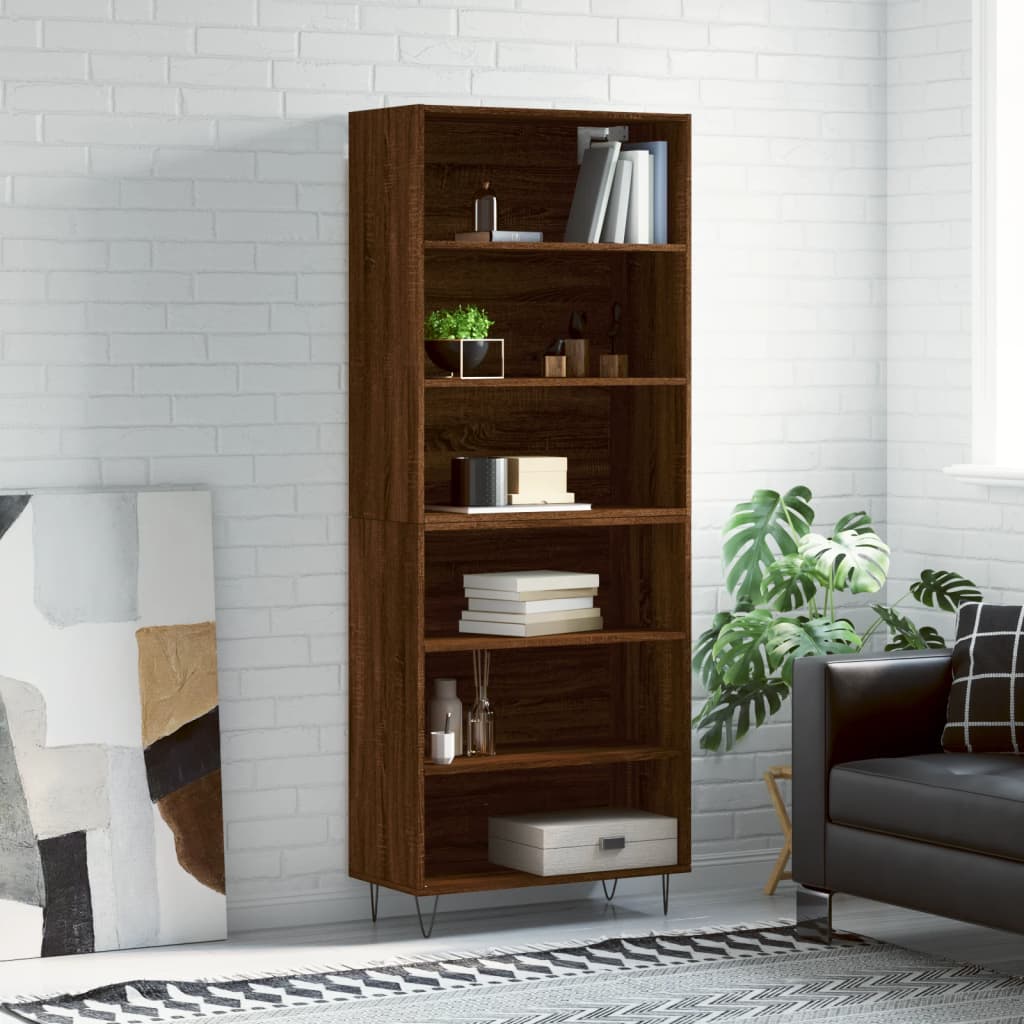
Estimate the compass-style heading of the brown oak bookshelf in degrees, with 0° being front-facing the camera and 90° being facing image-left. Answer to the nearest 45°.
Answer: approximately 315°

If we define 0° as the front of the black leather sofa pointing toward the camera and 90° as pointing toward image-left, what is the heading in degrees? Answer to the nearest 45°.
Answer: approximately 45°

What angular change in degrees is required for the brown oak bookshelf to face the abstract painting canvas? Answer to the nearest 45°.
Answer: approximately 135° to its right
